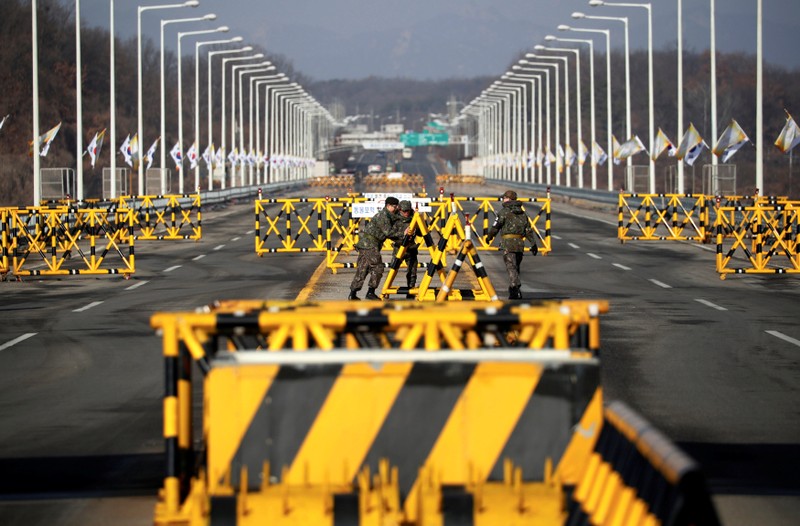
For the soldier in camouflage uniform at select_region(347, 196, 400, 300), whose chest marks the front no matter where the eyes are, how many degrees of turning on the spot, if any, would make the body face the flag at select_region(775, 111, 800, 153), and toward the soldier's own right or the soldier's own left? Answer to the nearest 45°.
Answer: approximately 45° to the soldier's own left

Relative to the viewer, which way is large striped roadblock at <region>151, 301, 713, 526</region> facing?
toward the camera

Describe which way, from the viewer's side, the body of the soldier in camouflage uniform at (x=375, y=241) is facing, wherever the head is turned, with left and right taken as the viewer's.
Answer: facing to the right of the viewer

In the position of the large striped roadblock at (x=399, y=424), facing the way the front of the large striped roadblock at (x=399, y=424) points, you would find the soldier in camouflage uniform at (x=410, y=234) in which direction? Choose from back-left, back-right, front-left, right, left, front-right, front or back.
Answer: back

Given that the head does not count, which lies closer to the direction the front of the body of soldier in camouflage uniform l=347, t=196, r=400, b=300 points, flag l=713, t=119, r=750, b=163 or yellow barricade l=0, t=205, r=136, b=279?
the flag

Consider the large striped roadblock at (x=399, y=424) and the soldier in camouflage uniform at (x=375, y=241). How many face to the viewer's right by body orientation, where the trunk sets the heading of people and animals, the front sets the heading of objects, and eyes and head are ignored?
1

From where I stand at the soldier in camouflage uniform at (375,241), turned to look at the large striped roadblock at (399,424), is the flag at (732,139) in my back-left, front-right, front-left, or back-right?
back-left

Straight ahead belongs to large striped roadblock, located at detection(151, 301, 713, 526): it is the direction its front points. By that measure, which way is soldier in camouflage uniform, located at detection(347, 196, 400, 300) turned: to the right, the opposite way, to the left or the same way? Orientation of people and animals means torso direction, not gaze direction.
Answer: to the left

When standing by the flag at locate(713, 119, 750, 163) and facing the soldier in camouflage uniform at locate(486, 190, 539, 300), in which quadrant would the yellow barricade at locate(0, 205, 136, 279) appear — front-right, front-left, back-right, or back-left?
front-right

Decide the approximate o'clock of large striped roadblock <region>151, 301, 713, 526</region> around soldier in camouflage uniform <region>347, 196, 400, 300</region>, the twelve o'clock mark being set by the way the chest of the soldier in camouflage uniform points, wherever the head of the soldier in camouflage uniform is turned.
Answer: The large striped roadblock is roughly at 3 o'clock from the soldier in camouflage uniform.

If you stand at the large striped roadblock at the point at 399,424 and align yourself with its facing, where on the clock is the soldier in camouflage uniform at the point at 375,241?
The soldier in camouflage uniform is roughly at 6 o'clock from the large striped roadblock.
